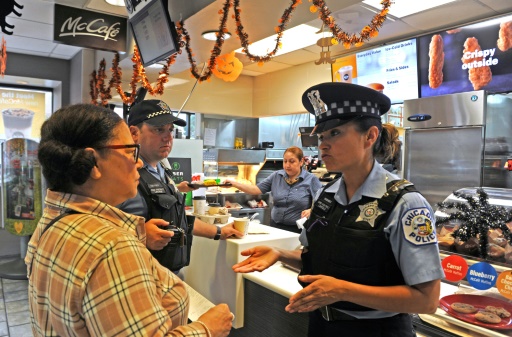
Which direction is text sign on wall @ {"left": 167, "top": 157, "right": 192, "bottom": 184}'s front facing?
toward the camera

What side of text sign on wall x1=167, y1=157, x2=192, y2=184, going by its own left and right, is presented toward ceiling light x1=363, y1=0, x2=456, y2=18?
left

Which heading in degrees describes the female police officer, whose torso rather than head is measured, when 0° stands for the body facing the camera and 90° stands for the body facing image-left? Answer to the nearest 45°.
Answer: approximately 45°

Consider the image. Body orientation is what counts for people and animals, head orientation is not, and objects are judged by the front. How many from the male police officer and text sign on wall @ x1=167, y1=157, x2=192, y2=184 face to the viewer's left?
0

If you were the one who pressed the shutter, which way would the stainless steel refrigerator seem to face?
facing the viewer and to the left of the viewer

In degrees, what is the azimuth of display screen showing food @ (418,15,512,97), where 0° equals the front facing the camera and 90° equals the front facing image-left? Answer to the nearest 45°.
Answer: approximately 45°

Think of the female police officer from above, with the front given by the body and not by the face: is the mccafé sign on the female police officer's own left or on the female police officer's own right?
on the female police officer's own right

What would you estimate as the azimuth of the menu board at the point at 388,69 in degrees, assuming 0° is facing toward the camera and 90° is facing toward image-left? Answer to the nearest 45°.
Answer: approximately 45°

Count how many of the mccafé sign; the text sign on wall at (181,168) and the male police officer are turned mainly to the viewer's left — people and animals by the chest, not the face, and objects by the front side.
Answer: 0

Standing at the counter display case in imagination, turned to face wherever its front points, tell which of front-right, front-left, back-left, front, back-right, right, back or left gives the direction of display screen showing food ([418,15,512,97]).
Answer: back-right
